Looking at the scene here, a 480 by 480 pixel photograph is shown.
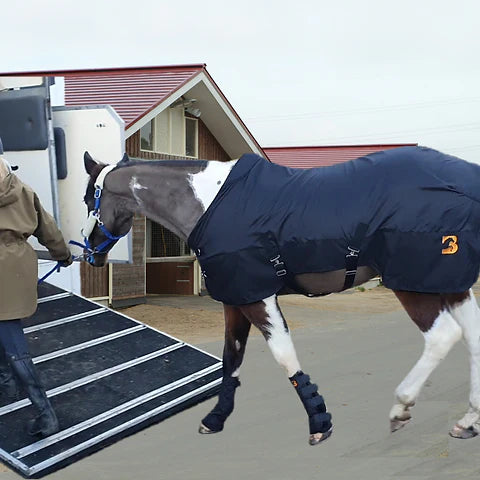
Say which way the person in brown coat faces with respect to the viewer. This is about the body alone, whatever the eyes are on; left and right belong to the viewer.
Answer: facing away from the viewer and to the left of the viewer

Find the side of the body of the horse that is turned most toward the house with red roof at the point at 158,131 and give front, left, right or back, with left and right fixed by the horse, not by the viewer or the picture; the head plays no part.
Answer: right

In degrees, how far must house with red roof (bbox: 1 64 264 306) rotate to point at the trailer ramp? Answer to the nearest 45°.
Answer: approximately 45° to its right

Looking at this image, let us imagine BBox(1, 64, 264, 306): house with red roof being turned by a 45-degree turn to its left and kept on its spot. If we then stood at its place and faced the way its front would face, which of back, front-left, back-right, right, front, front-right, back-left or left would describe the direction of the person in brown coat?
right

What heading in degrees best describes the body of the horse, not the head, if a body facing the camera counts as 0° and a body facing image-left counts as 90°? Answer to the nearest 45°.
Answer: approximately 90°

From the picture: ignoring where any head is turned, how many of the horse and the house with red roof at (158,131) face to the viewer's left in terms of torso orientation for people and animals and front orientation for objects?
1

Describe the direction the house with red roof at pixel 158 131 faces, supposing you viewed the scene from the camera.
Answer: facing the viewer and to the right of the viewer

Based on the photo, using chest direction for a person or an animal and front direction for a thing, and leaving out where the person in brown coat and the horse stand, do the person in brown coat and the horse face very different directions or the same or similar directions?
same or similar directions

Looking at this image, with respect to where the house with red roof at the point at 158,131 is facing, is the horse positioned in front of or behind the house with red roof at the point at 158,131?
in front

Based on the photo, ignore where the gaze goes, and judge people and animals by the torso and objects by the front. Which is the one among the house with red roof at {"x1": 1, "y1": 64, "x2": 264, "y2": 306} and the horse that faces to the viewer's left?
the horse
